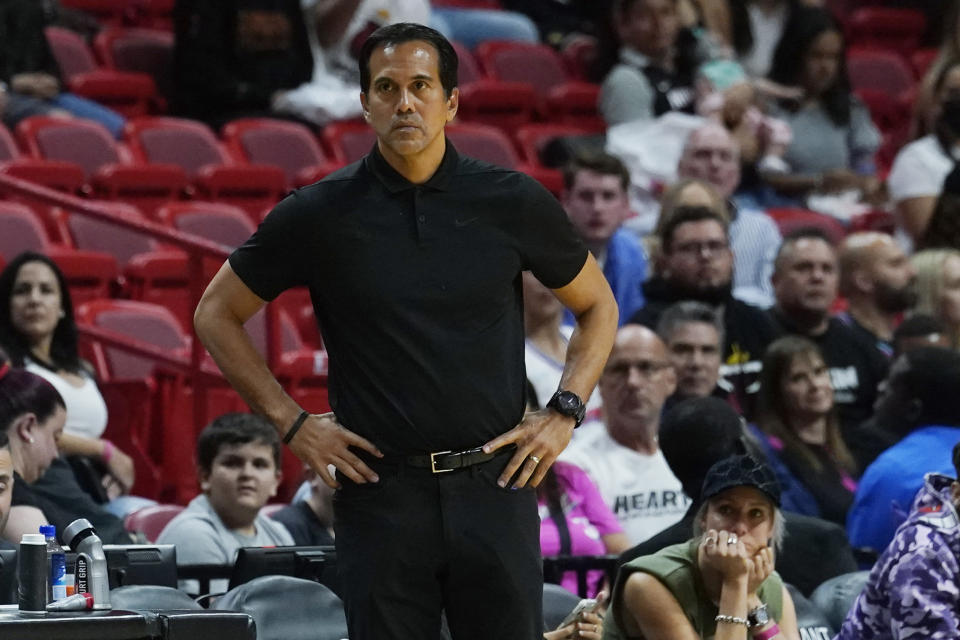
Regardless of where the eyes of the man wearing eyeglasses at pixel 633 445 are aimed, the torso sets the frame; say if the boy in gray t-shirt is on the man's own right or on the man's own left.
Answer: on the man's own right

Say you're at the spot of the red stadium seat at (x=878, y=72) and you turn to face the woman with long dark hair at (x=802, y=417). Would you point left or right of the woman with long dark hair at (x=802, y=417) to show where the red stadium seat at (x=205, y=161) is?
right

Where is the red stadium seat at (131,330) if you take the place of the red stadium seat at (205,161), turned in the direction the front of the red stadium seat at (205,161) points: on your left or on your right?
on your right

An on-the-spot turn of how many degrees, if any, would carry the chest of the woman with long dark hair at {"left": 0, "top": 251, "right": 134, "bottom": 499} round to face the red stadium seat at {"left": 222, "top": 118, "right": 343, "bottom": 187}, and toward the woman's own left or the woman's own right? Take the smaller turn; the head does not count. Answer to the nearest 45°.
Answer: approximately 90° to the woman's own left

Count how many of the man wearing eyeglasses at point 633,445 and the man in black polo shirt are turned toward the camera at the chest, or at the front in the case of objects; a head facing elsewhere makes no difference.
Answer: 2

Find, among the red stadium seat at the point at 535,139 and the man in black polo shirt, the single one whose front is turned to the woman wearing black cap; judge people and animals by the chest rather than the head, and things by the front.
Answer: the red stadium seat

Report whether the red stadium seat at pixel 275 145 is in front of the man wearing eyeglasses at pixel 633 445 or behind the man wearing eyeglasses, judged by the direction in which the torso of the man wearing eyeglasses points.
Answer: behind

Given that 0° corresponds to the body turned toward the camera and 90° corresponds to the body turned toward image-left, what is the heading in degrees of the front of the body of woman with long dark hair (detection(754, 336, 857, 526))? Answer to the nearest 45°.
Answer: approximately 315°

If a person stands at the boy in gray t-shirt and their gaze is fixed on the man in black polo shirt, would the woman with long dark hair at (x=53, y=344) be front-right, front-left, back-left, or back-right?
back-right
